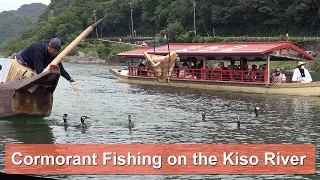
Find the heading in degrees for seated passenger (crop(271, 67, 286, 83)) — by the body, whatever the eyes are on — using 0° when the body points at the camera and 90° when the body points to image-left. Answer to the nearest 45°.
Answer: approximately 0°

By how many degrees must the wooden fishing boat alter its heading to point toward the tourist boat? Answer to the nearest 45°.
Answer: approximately 90° to its left

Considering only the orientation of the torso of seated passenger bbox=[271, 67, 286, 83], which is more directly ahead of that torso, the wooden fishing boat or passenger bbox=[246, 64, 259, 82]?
the wooden fishing boat

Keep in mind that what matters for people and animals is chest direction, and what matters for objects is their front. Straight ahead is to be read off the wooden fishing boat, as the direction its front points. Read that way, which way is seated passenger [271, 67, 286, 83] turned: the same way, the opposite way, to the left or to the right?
to the right

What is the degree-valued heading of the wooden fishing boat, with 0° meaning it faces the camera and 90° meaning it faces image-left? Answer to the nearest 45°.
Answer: approximately 315°

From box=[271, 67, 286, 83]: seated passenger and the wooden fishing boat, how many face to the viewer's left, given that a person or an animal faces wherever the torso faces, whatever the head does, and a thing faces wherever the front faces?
0

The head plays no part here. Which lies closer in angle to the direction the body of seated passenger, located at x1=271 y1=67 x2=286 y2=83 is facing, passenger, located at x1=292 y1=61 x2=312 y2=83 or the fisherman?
the fisherman

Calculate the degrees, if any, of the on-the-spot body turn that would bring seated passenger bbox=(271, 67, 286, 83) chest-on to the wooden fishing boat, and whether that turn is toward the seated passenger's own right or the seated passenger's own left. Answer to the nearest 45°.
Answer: approximately 45° to the seated passenger's own right
